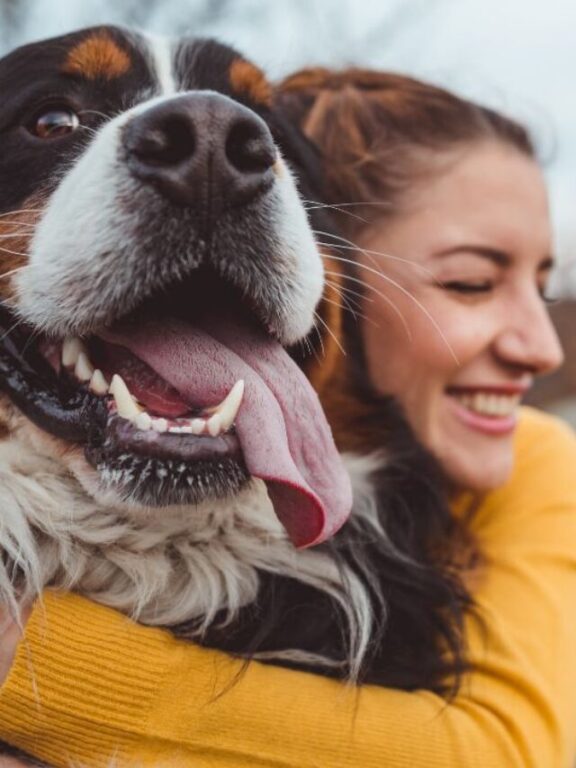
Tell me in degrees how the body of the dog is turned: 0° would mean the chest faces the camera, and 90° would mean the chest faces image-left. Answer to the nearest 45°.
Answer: approximately 0°
